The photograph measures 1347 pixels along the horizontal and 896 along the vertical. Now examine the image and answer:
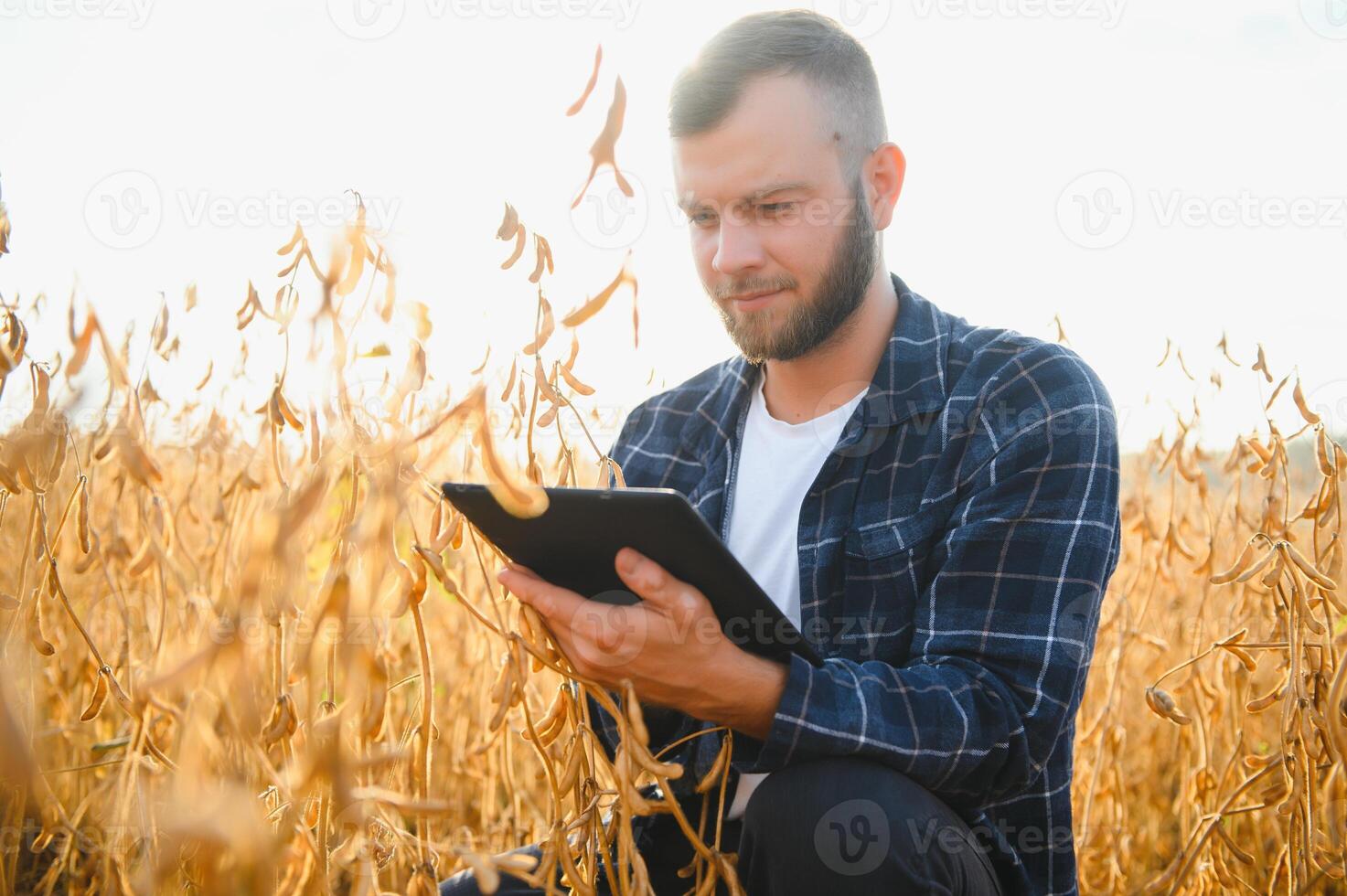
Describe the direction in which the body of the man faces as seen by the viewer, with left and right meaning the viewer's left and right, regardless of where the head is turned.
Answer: facing the viewer and to the left of the viewer

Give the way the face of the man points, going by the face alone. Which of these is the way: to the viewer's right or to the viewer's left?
to the viewer's left
